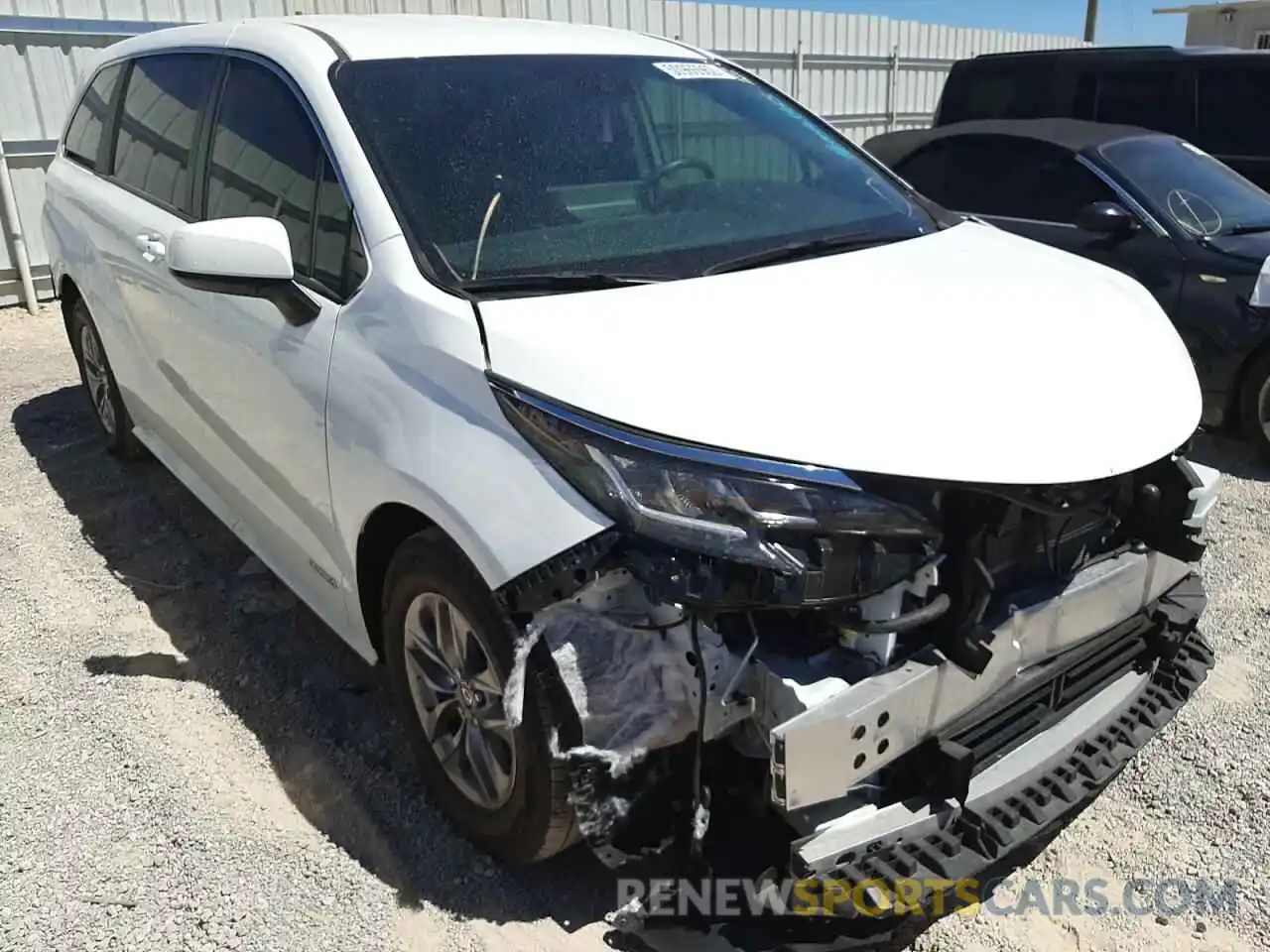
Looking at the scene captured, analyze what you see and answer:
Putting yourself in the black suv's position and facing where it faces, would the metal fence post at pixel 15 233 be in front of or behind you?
behind

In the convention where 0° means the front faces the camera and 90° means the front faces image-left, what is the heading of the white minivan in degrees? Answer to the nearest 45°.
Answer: approximately 315°

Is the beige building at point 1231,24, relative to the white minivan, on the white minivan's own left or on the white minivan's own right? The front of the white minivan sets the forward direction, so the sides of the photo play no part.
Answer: on the white minivan's own left

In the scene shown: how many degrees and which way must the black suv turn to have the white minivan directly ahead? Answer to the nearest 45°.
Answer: approximately 90° to its right

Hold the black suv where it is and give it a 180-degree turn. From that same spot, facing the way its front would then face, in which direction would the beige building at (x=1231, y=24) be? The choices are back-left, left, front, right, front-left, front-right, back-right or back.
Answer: right

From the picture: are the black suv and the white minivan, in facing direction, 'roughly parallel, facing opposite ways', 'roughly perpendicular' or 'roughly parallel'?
roughly parallel

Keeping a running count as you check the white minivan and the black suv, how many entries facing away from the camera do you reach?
0

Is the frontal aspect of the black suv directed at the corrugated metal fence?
no

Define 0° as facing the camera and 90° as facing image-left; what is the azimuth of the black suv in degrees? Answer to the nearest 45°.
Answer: approximately 270°

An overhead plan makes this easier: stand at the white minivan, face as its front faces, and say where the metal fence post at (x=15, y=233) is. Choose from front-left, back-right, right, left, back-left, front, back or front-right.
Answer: back

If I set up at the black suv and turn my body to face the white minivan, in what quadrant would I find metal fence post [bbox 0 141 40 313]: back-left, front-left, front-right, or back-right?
front-right

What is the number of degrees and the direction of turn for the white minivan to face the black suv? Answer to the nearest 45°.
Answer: approximately 90° to its left
